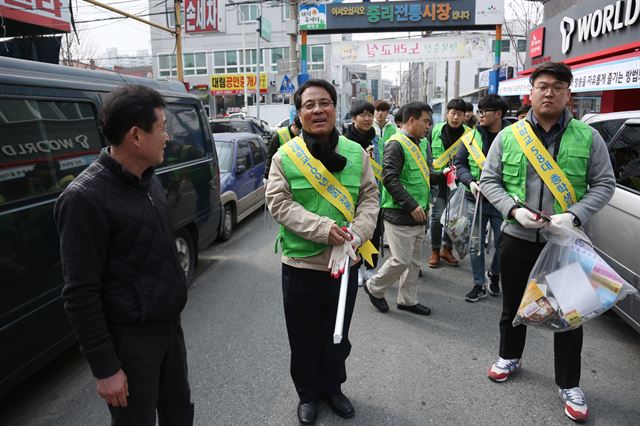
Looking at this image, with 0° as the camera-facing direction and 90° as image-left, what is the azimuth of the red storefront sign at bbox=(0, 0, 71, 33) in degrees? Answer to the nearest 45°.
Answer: approximately 315°

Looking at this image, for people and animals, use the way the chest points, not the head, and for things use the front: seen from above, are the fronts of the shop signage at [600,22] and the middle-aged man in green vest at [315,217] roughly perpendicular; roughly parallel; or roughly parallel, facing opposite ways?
roughly perpendicular

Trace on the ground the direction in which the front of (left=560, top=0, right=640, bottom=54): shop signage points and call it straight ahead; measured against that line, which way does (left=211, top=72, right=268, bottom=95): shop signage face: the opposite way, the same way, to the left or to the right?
to the left

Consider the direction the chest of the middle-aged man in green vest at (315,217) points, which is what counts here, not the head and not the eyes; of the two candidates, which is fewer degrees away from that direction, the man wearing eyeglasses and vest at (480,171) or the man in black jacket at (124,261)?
the man in black jacket

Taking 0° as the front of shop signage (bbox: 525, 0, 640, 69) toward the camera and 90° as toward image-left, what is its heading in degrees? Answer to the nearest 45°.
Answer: approximately 45°

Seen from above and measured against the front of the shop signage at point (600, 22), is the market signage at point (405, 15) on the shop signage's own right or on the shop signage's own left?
on the shop signage's own right
